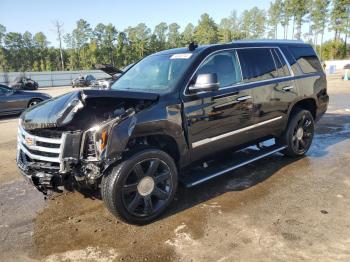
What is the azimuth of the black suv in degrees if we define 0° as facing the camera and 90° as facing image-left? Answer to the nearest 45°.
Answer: approximately 45°

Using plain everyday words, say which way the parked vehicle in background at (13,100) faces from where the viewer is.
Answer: facing to the right of the viewer

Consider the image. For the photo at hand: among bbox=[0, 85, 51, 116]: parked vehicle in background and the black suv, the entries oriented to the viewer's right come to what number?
1

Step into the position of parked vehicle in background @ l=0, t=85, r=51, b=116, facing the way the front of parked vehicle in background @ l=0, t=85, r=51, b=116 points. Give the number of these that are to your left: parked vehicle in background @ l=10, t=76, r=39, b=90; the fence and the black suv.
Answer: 2

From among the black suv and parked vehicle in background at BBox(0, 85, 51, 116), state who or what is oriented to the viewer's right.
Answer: the parked vehicle in background

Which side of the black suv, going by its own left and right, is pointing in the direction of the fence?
right

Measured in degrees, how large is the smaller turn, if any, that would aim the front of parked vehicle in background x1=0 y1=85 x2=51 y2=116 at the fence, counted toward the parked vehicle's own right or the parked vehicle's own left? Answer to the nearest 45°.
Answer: approximately 90° to the parked vehicle's own left

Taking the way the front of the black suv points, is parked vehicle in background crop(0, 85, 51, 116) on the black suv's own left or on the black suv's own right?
on the black suv's own right

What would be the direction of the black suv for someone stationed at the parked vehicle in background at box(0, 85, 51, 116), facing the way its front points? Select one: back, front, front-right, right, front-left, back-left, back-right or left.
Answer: right

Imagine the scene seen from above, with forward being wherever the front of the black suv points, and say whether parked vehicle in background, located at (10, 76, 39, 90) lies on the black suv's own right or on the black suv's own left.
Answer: on the black suv's own right
